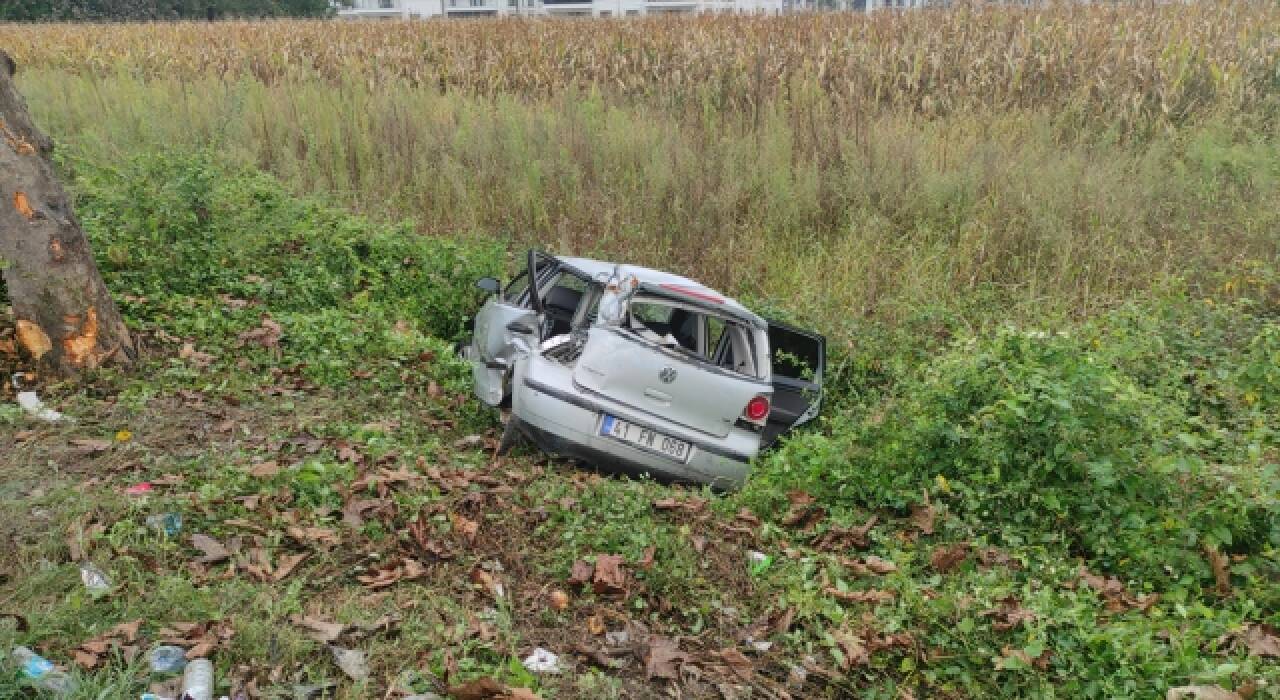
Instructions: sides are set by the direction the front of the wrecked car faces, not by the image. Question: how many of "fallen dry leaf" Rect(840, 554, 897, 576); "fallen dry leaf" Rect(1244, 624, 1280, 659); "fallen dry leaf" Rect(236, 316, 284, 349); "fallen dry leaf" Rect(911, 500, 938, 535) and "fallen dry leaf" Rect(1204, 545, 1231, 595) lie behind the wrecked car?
4

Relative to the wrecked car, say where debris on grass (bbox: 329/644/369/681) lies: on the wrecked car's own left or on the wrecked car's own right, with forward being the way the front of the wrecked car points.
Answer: on the wrecked car's own left

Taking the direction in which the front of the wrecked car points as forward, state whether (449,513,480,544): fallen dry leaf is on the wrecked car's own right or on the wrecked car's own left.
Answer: on the wrecked car's own left

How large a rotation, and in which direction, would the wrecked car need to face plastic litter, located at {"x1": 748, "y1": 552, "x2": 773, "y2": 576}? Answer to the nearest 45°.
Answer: approximately 135° to its left

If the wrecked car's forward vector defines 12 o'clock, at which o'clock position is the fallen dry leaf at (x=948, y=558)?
The fallen dry leaf is roughly at 6 o'clock from the wrecked car.

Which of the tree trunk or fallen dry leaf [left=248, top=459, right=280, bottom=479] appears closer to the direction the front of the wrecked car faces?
the tree trunk

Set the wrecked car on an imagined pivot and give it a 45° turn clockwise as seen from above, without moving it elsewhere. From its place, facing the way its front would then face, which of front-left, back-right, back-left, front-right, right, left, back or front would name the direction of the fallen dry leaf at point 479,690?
back

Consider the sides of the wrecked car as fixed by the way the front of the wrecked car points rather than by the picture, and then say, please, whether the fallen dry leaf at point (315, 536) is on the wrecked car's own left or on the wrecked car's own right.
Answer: on the wrecked car's own left

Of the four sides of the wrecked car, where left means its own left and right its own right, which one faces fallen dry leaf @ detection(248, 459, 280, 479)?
left

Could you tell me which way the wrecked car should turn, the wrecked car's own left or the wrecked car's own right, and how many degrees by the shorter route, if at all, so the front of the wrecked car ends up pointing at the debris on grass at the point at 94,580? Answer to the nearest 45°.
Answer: approximately 90° to the wrecked car's own left

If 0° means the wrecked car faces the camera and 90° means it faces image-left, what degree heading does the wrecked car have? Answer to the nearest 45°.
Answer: approximately 135°

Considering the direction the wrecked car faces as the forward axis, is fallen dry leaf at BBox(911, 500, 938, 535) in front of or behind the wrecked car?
behind

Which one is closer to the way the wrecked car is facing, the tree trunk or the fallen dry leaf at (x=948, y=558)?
the tree trunk
